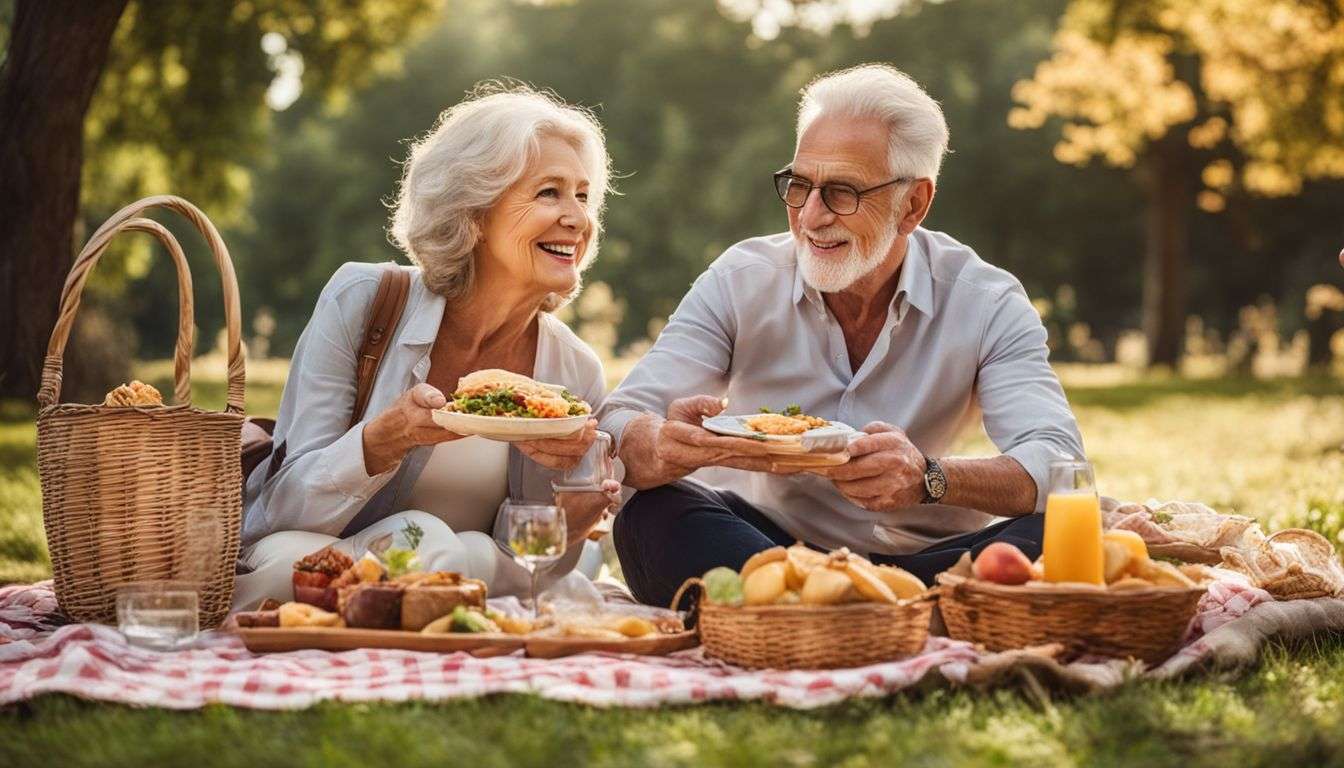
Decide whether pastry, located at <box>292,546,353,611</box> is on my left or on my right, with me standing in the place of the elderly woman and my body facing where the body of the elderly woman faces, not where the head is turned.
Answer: on my right

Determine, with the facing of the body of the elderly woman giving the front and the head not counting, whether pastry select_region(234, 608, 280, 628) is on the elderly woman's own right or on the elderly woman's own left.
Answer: on the elderly woman's own right

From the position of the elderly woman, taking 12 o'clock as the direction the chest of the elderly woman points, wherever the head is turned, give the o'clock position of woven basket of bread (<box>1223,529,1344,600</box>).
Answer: The woven basket of bread is roughly at 11 o'clock from the elderly woman.

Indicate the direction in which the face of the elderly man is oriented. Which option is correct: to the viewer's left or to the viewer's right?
to the viewer's left

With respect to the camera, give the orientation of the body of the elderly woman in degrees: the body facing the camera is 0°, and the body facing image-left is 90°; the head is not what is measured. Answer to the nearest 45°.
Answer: approximately 315°

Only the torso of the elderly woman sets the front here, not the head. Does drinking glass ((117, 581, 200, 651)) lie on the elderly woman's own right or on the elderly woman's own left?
on the elderly woman's own right

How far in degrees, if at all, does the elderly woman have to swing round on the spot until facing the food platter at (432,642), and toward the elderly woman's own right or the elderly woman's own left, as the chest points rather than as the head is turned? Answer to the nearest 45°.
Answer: approximately 45° to the elderly woman's own right

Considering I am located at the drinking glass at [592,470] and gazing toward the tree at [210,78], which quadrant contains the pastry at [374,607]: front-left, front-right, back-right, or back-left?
back-left

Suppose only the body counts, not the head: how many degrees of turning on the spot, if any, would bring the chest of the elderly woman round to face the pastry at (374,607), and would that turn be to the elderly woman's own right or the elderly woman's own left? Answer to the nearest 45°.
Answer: approximately 45° to the elderly woman's own right

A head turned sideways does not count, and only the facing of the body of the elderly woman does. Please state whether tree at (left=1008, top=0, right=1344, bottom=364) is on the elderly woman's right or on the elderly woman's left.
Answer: on the elderly woman's left

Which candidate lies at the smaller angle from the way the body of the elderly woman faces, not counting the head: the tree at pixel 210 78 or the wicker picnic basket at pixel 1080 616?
the wicker picnic basket
